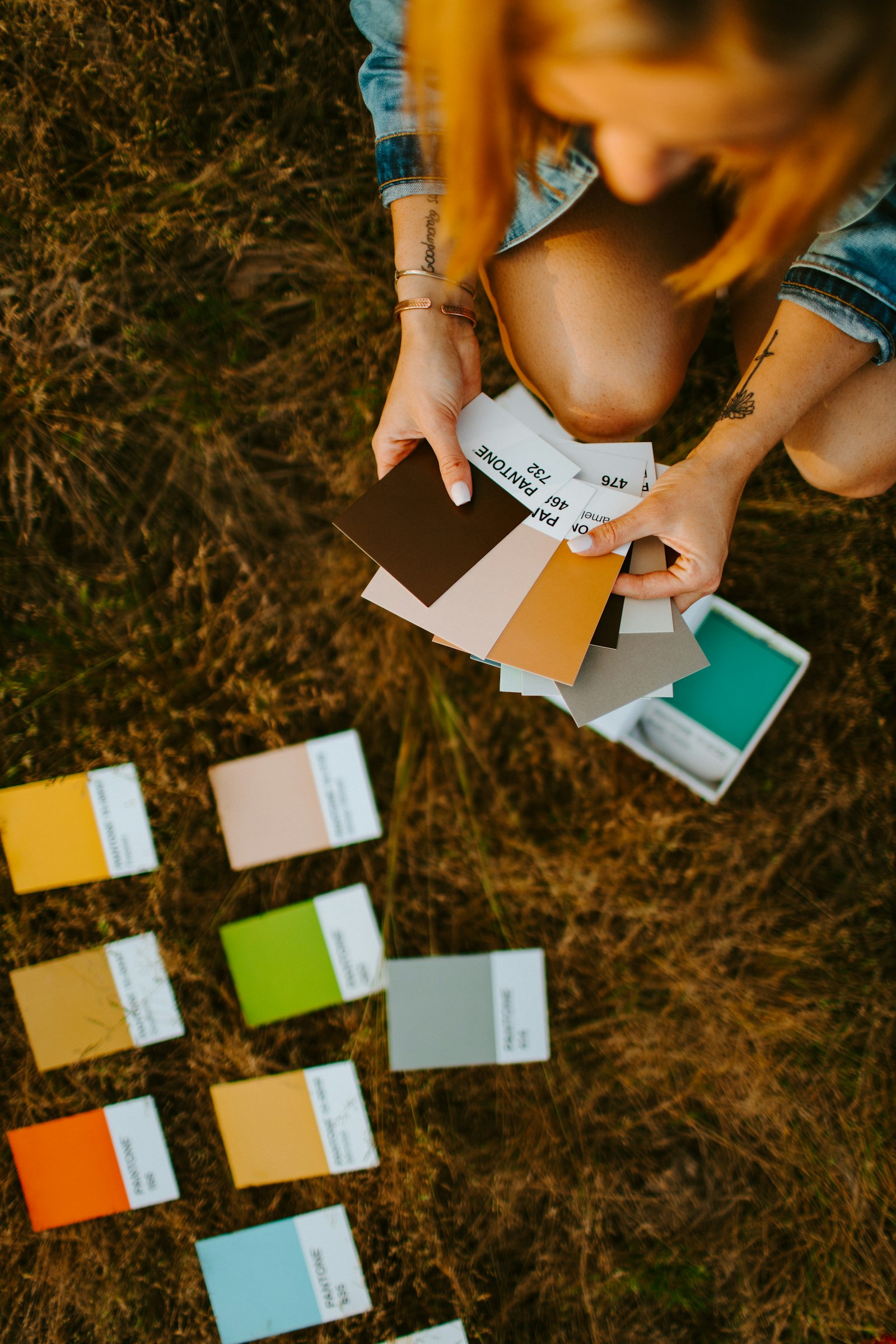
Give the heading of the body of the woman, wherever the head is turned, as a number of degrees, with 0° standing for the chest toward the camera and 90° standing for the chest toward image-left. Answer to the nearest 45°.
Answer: approximately 0°
